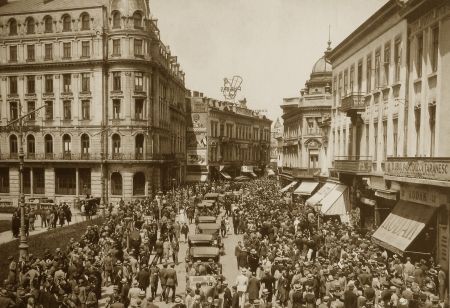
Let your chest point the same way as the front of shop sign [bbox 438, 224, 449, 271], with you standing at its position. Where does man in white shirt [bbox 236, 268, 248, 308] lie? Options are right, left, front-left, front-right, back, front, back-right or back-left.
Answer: front

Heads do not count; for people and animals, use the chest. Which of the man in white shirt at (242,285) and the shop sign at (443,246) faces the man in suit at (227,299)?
the shop sign

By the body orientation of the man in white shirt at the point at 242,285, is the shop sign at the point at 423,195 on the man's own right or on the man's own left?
on the man's own right

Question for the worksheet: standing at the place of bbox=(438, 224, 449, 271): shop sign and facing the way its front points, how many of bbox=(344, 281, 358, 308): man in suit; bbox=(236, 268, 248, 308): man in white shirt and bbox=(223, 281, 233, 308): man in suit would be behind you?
0

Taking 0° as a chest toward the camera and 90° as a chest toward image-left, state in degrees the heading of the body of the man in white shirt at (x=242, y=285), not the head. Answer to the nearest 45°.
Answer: approximately 180°

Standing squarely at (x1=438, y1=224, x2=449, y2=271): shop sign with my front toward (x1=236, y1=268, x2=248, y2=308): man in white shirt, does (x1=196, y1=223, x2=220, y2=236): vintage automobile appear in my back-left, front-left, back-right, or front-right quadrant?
front-right

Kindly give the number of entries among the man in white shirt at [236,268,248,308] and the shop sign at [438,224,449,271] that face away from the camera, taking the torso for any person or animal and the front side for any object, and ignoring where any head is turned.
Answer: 1

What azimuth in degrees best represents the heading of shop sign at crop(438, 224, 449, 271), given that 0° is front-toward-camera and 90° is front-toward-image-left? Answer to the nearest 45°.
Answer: approximately 45°

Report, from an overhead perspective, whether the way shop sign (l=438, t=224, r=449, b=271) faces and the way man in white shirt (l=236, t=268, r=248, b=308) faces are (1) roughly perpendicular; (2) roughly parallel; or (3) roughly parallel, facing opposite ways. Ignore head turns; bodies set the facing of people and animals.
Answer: roughly perpendicular

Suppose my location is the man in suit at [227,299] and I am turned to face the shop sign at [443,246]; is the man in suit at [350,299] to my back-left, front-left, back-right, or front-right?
front-right
